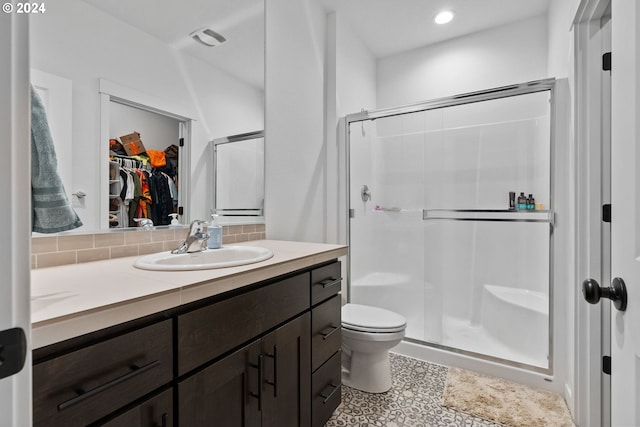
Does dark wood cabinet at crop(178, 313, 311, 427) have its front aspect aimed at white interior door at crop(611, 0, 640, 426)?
yes

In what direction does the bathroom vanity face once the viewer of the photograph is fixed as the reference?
facing the viewer and to the right of the viewer

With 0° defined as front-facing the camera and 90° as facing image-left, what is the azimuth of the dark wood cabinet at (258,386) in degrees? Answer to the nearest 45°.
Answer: approximately 315°

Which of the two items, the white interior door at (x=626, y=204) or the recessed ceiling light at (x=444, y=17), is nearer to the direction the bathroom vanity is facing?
the white interior door

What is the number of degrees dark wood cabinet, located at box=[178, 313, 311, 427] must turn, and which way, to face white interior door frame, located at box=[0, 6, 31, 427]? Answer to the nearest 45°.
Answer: approximately 90° to its right

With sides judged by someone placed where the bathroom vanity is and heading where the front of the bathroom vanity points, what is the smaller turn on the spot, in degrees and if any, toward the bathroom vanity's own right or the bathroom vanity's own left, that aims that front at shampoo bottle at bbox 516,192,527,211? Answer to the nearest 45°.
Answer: approximately 45° to the bathroom vanity's own left

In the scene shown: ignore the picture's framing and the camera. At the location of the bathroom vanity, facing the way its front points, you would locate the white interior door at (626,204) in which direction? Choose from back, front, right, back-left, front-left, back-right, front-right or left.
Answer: front

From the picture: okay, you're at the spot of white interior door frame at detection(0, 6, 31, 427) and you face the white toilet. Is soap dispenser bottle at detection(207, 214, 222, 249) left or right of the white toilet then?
left
